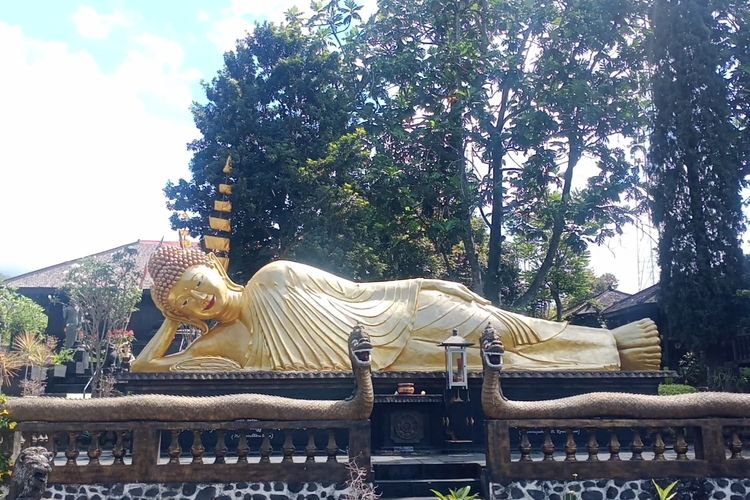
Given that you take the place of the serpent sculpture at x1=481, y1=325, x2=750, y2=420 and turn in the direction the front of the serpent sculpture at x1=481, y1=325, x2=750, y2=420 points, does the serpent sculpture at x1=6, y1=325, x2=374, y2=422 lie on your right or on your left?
on your right

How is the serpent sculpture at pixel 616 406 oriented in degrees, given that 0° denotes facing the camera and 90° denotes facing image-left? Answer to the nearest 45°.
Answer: approximately 90°

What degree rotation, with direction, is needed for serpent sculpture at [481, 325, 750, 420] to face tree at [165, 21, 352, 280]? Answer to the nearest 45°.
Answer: approximately 45° to its right

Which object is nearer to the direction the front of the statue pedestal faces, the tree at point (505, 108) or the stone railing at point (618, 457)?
the stone railing

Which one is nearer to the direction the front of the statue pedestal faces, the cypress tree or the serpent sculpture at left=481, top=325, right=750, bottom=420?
the serpent sculpture

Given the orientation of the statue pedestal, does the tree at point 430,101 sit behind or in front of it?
behind

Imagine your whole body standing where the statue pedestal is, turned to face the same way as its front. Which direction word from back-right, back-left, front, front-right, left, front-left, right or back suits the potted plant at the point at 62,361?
back-right

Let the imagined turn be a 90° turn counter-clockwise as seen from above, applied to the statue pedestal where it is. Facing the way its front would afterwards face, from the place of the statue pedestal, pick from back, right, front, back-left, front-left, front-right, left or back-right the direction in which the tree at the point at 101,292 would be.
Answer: back-left
